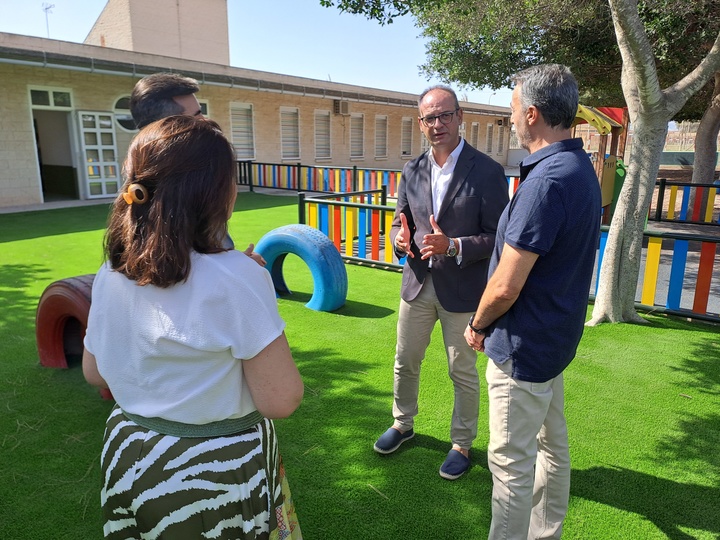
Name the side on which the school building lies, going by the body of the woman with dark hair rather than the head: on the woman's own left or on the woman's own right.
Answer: on the woman's own left

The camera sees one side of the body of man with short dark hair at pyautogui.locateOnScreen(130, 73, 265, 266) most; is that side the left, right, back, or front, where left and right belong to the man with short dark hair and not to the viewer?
right

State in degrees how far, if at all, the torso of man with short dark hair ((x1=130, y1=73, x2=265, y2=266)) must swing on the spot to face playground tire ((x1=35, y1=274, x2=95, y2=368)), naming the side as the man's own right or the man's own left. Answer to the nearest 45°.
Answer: approximately 135° to the man's own left

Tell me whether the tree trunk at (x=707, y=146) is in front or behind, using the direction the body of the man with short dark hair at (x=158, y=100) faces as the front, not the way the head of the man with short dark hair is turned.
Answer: in front

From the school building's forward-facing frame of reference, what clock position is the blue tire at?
The blue tire is roughly at 1 o'clock from the school building.

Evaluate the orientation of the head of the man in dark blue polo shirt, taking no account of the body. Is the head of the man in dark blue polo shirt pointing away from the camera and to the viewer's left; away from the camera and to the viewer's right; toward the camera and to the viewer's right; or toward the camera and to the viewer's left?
away from the camera and to the viewer's left

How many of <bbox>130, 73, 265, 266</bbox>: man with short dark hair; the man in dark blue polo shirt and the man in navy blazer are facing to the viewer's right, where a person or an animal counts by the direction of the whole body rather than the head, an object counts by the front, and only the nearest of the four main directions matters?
1

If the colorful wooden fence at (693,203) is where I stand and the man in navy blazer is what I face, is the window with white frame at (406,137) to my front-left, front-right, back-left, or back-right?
back-right

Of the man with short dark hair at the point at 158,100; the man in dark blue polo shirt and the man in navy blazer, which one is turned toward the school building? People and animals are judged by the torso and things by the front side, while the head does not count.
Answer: the man in dark blue polo shirt

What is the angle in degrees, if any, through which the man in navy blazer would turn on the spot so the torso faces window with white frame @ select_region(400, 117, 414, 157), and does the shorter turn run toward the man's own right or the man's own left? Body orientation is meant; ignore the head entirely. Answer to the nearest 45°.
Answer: approximately 135° to the man's own right

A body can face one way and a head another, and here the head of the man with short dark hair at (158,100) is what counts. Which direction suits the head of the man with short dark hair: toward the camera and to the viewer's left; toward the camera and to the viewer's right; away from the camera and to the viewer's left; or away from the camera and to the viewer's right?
away from the camera and to the viewer's right

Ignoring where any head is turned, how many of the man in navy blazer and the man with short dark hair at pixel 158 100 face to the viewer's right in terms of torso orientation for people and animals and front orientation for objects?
1

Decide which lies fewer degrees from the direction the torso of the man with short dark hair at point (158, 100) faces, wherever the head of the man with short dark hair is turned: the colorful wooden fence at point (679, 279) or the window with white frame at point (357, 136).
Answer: the colorful wooden fence

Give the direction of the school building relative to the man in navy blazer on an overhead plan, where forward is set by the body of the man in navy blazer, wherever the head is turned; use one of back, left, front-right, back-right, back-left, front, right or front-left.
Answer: right

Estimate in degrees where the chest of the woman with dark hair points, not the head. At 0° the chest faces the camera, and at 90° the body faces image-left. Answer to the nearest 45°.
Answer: approximately 225°

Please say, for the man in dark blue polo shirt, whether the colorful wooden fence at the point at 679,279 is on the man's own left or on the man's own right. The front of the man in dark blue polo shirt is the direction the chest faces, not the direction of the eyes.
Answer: on the man's own right

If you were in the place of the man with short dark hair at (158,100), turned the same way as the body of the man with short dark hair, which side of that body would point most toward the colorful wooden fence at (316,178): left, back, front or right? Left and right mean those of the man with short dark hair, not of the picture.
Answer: left

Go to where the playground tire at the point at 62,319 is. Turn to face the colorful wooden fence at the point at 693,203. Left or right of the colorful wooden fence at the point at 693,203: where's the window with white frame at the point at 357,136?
left
